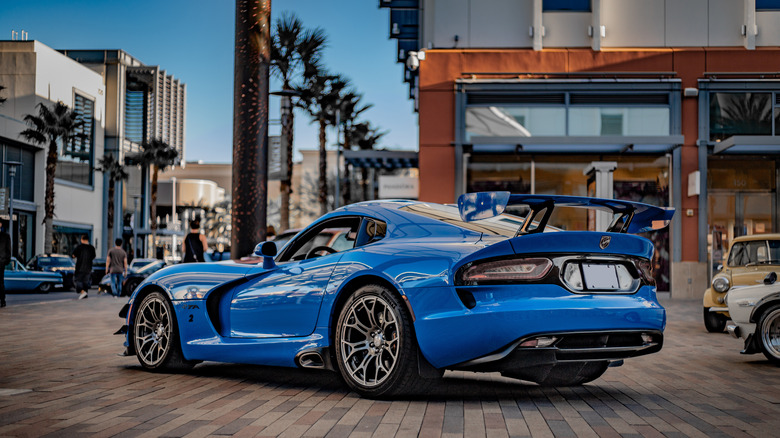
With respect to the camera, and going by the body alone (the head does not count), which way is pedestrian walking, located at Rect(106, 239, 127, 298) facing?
away from the camera

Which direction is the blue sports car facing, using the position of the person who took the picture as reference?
facing away from the viewer and to the left of the viewer

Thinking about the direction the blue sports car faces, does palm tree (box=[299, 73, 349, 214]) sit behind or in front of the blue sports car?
in front

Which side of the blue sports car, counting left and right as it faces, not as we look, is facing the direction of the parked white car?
right

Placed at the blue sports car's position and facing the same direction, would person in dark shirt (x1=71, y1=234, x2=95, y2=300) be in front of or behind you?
in front

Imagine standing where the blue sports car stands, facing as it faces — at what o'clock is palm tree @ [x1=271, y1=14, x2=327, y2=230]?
The palm tree is roughly at 1 o'clock from the blue sports car.
